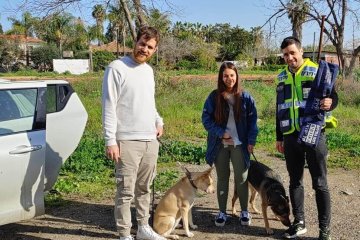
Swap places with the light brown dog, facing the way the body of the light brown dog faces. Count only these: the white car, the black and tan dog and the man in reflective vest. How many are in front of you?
2

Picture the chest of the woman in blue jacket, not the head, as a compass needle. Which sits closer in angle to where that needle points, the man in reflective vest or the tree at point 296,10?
the man in reflective vest

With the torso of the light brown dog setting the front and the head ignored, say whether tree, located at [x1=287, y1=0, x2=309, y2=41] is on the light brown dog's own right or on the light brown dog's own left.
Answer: on the light brown dog's own left

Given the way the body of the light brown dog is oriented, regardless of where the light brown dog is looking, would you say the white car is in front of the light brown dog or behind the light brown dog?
behind

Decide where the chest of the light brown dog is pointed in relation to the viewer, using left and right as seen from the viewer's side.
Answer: facing to the right of the viewer

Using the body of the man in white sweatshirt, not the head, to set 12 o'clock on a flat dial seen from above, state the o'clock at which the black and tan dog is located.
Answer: The black and tan dog is roughly at 10 o'clock from the man in white sweatshirt.

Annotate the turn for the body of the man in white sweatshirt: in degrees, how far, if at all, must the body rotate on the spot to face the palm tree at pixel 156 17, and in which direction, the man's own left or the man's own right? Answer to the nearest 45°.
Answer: approximately 135° to the man's own left

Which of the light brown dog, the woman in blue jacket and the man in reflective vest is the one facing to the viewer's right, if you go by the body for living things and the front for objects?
the light brown dog

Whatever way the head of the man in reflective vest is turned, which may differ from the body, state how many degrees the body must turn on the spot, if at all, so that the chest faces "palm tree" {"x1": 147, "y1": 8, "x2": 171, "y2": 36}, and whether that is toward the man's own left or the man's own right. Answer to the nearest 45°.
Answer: approximately 135° to the man's own right

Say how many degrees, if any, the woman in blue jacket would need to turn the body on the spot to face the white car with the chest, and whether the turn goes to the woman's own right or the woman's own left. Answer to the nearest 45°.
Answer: approximately 90° to the woman's own right
